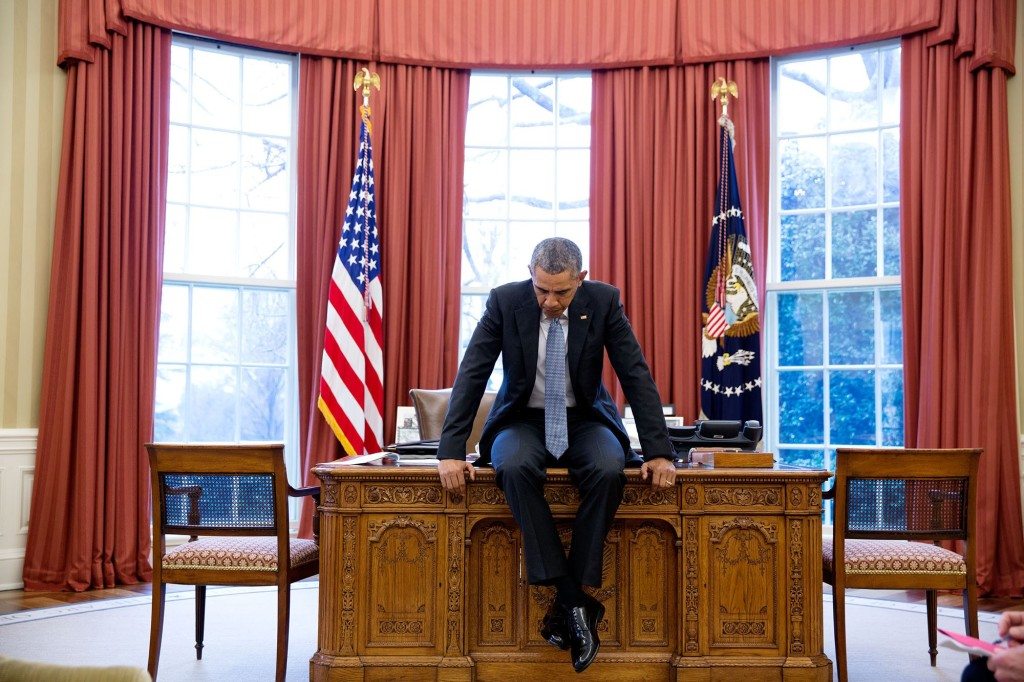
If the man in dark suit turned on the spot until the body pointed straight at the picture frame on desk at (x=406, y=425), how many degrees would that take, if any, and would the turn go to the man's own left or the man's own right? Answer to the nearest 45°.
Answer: approximately 180°

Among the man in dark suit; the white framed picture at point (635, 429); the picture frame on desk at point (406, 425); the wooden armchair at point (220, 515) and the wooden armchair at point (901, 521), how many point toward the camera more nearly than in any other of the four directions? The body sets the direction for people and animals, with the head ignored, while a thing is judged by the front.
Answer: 3
